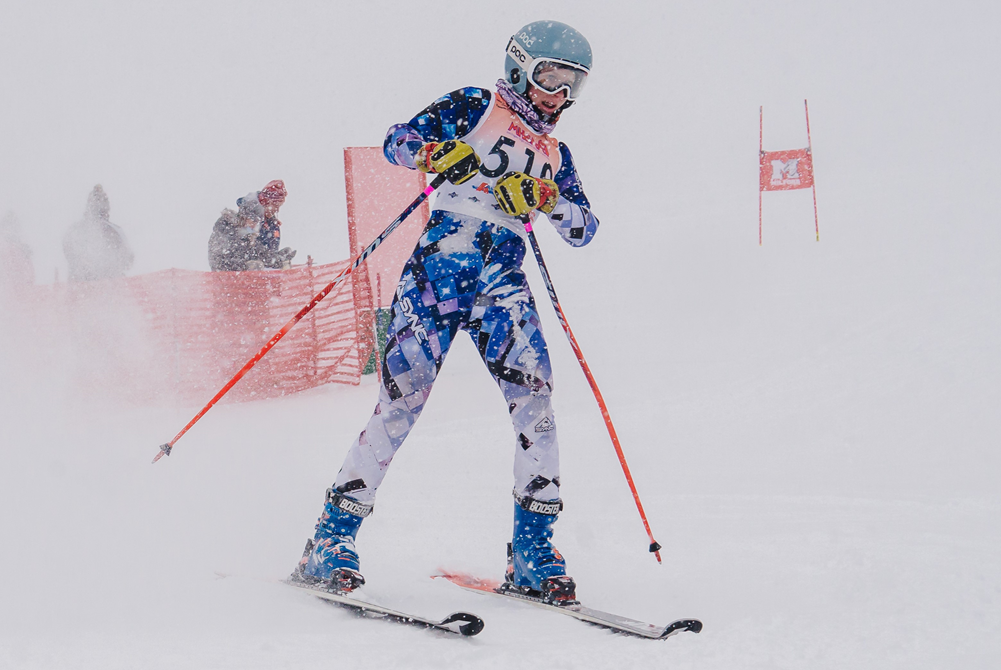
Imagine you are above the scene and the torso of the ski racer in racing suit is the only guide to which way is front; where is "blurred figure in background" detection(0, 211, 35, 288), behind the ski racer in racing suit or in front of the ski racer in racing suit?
behind

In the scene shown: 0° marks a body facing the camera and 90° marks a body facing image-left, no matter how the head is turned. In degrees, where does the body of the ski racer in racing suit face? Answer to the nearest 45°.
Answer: approximately 315°

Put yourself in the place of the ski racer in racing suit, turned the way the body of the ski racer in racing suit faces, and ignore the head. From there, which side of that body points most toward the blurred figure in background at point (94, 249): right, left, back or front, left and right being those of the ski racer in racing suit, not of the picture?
back

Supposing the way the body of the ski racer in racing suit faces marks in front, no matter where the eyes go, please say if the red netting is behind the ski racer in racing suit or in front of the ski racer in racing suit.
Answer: behind
